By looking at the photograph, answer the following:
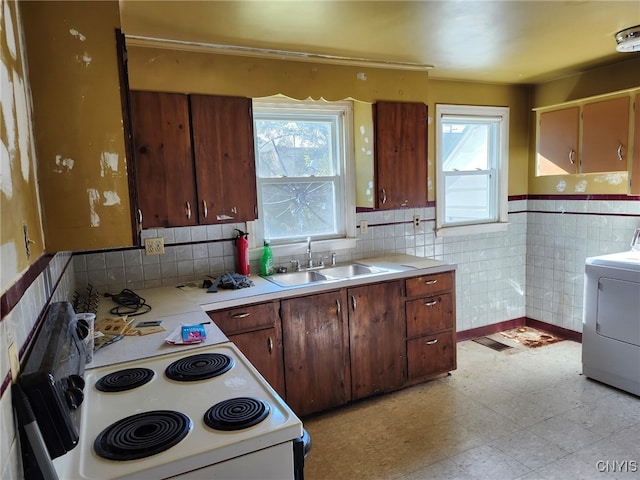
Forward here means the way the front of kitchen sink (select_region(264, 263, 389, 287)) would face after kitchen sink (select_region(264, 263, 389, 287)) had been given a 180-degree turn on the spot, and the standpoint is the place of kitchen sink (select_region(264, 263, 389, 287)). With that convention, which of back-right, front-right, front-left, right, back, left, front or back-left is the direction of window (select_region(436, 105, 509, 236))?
right

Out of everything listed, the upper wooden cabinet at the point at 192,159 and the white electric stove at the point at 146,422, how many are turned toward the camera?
1

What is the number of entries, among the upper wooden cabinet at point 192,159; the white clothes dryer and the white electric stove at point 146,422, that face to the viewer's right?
1

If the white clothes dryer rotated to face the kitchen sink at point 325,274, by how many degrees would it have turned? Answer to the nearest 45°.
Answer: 0° — it already faces it

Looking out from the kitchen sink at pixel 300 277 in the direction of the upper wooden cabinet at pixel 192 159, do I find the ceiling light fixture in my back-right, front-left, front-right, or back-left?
back-left

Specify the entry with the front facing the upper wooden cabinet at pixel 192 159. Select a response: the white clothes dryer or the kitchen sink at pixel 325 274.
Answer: the white clothes dryer

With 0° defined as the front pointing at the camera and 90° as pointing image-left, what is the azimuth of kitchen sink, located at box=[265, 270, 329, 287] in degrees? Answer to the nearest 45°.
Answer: approximately 315°

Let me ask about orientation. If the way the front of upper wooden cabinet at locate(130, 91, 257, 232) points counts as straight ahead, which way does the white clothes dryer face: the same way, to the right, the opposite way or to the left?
to the right

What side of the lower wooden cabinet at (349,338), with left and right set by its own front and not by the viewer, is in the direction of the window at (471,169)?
left

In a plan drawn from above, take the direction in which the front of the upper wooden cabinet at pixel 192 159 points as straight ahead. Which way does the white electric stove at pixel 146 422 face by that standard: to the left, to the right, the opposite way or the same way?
to the left

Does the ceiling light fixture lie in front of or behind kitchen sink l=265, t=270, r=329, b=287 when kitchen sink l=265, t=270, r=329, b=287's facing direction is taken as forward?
in front

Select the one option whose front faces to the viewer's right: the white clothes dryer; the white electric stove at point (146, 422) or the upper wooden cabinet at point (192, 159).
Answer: the white electric stove

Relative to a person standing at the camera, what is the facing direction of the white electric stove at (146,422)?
facing to the right of the viewer

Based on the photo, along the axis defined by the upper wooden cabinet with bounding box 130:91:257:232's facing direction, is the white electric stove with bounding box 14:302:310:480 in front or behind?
in front

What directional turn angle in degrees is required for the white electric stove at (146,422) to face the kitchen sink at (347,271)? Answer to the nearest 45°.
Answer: approximately 45° to its left
